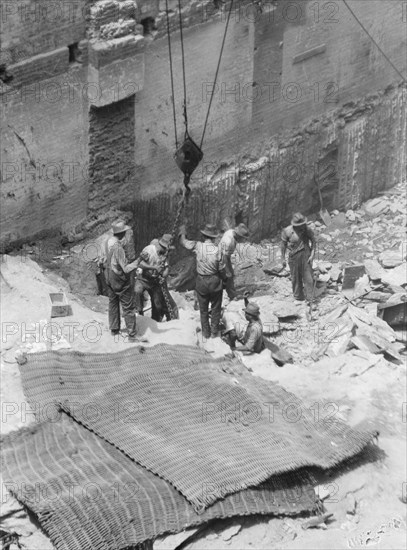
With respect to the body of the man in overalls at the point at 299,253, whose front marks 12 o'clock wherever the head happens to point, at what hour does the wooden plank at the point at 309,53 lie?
The wooden plank is roughly at 6 o'clock from the man in overalls.

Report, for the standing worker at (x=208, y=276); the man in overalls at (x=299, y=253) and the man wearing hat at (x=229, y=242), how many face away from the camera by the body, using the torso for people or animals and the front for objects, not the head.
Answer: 1

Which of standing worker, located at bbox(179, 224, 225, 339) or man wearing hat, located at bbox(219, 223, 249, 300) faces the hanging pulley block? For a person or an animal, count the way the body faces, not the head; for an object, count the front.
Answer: the standing worker

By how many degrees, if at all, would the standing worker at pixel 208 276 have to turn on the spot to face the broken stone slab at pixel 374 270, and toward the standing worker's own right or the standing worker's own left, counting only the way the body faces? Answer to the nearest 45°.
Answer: approximately 45° to the standing worker's own right

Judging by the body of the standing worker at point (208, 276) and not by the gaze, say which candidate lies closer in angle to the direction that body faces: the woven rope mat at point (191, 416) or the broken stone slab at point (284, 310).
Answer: the broken stone slab

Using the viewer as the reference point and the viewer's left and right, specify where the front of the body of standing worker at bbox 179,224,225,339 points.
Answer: facing away from the viewer

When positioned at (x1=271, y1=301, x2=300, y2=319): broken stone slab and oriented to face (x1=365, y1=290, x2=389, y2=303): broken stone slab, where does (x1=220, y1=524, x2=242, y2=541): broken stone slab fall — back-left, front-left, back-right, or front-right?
back-right

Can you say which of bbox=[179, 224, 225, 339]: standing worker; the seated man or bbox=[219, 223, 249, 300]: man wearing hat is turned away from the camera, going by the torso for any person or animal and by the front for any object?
the standing worker

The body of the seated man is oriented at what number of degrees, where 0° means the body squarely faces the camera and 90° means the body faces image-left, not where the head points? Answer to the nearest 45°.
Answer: approximately 90°
